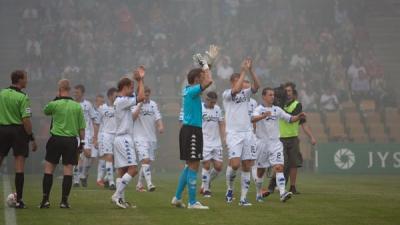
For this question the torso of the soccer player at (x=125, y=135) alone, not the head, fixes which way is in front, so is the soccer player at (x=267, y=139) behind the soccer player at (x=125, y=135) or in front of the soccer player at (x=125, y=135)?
in front
